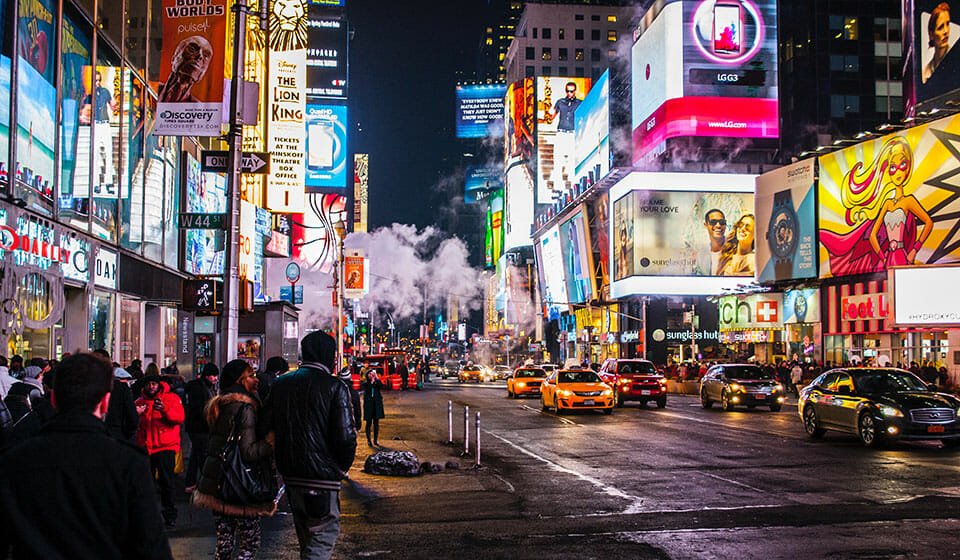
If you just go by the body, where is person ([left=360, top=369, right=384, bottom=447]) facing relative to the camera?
toward the camera

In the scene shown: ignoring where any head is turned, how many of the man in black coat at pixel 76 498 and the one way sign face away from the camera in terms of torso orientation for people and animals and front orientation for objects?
1

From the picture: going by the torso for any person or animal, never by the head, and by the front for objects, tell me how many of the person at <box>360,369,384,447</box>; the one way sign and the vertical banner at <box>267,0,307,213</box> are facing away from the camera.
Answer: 0

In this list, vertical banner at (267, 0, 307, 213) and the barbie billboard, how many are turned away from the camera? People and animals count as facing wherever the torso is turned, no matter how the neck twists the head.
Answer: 0

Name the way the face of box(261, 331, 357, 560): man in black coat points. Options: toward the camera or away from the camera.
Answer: away from the camera

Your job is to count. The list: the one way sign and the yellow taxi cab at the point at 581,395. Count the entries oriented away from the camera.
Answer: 0

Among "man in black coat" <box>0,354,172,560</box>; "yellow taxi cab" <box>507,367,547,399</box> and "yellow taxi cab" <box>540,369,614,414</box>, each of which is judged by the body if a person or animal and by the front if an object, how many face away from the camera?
1

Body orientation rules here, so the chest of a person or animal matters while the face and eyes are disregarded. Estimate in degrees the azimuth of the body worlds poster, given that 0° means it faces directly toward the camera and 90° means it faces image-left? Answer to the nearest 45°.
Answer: approximately 0°

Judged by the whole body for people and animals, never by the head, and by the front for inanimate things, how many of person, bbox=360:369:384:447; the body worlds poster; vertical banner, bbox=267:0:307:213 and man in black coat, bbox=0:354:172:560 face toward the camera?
3

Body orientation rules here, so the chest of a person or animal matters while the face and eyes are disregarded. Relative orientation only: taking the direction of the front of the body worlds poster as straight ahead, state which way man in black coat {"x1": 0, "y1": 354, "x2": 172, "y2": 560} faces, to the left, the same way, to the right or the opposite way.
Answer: the opposite way

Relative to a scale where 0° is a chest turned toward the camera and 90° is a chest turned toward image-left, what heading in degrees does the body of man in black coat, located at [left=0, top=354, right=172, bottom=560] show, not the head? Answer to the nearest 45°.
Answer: approximately 180°

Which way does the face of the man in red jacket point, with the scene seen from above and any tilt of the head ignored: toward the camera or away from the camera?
toward the camera

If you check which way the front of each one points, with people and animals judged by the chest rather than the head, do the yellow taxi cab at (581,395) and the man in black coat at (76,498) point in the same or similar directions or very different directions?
very different directions

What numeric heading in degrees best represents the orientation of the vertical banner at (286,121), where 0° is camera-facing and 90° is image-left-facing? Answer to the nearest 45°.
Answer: approximately 0°
